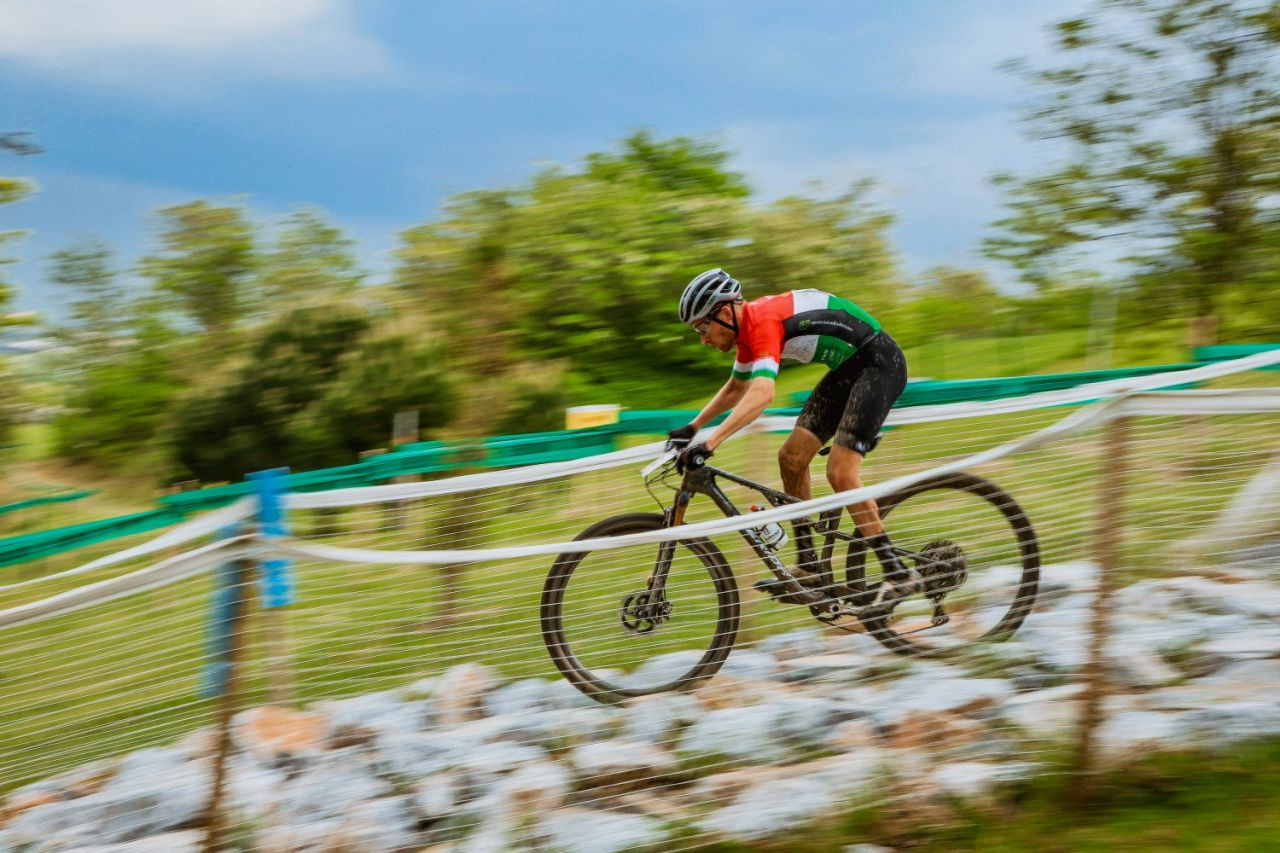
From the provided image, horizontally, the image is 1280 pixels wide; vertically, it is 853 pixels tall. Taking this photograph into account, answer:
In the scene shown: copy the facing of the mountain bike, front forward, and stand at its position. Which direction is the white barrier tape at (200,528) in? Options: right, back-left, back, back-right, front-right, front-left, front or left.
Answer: front-left

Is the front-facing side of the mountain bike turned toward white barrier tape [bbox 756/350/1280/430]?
no

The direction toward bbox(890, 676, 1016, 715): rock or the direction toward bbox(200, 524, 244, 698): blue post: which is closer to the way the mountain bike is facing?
the blue post

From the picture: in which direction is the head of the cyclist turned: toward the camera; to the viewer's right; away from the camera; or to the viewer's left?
to the viewer's left

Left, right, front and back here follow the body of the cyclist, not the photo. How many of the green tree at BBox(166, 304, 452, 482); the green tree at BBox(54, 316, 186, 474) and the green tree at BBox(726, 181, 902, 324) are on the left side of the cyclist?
0

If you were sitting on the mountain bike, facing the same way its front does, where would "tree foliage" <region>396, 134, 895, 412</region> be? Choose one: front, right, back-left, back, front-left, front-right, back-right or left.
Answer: right

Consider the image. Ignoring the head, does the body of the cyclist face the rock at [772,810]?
no

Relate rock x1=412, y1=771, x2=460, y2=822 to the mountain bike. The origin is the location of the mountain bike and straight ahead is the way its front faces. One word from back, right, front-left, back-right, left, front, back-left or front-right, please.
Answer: front-left

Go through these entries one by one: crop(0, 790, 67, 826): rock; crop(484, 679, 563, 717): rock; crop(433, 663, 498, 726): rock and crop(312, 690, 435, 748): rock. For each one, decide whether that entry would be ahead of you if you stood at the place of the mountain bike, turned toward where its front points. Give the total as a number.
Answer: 4

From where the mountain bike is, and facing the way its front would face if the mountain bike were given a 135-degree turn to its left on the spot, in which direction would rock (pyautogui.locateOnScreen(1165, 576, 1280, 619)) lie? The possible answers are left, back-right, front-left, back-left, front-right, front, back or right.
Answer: front-left

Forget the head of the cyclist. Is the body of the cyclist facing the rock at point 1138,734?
no

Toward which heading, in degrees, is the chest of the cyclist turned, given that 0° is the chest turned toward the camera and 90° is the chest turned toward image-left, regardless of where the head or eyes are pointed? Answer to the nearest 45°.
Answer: approximately 90°

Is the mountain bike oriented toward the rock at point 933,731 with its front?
no

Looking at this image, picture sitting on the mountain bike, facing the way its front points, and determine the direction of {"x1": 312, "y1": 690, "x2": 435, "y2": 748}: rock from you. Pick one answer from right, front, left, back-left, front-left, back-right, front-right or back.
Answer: front

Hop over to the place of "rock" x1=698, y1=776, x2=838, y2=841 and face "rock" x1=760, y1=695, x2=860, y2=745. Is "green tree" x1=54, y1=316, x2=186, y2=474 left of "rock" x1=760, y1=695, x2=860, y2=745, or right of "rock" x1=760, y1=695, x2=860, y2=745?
left

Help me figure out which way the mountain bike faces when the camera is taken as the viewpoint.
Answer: facing to the left of the viewer

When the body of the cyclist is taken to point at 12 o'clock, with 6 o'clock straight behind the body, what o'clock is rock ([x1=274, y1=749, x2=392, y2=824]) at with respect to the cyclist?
The rock is roughly at 11 o'clock from the cyclist.
